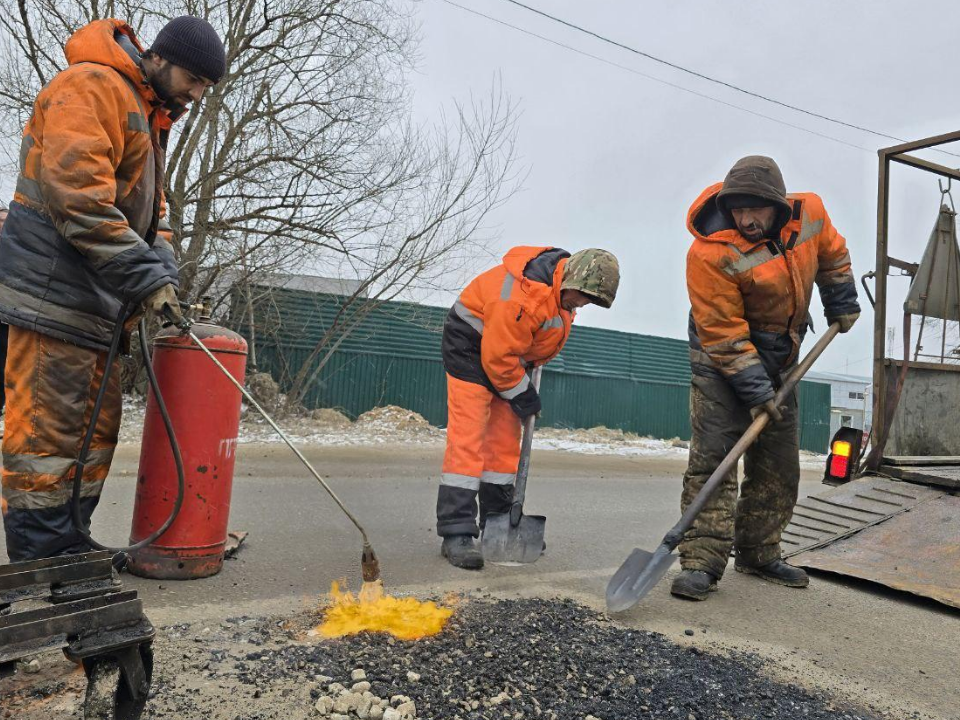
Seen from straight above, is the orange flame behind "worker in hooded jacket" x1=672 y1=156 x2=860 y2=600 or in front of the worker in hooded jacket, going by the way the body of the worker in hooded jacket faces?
in front

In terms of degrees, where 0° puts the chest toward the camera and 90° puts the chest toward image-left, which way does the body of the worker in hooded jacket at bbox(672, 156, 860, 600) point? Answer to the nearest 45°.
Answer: approximately 0°

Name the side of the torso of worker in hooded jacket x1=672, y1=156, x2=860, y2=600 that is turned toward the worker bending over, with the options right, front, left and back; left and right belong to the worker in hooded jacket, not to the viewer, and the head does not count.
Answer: right

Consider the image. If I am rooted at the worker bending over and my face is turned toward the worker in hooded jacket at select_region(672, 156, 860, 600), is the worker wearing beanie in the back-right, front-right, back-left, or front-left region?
back-right

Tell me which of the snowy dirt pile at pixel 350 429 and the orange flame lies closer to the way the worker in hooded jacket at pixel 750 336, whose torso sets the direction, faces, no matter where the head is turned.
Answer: the orange flame

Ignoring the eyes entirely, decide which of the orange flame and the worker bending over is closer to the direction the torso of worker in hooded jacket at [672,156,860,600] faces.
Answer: the orange flame

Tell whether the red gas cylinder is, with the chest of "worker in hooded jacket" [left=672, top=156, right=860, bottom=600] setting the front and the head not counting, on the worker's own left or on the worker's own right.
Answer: on the worker's own right

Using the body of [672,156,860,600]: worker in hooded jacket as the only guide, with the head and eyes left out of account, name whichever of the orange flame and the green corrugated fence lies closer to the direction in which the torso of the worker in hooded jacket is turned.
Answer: the orange flame

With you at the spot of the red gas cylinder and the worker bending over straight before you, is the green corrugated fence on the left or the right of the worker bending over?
left

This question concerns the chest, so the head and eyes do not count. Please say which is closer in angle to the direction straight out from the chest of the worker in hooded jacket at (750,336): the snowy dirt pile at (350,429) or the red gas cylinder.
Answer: the red gas cylinder

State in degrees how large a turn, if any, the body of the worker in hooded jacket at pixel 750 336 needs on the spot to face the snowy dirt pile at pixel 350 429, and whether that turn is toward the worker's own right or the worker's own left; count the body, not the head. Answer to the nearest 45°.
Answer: approximately 135° to the worker's own right

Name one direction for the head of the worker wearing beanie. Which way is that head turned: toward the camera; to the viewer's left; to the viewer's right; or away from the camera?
to the viewer's right

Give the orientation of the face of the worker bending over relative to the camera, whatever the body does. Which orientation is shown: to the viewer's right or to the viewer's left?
to the viewer's right

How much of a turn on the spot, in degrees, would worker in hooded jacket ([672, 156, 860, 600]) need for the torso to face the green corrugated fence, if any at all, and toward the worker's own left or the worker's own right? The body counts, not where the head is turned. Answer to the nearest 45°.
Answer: approximately 135° to the worker's own right
